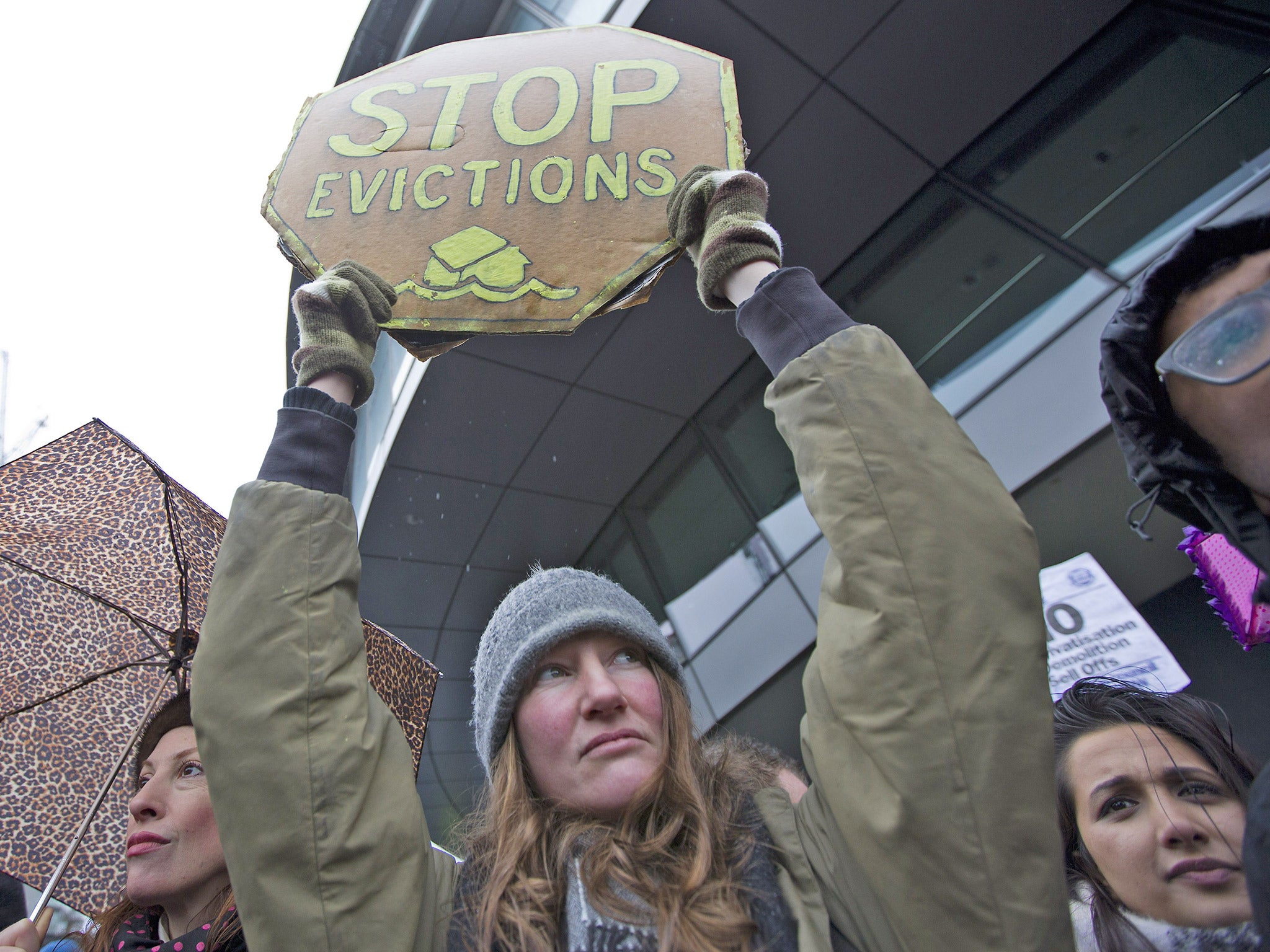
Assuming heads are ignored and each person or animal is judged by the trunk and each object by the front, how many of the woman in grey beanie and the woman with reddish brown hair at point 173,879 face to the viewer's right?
0

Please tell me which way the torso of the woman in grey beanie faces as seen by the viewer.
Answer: toward the camera

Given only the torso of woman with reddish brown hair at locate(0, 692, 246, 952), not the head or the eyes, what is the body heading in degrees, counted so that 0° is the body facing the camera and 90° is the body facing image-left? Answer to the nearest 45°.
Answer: approximately 45°

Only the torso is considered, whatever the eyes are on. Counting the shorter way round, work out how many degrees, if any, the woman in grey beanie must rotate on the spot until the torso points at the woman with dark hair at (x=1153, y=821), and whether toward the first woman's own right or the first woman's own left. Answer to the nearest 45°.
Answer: approximately 135° to the first woman's own left
